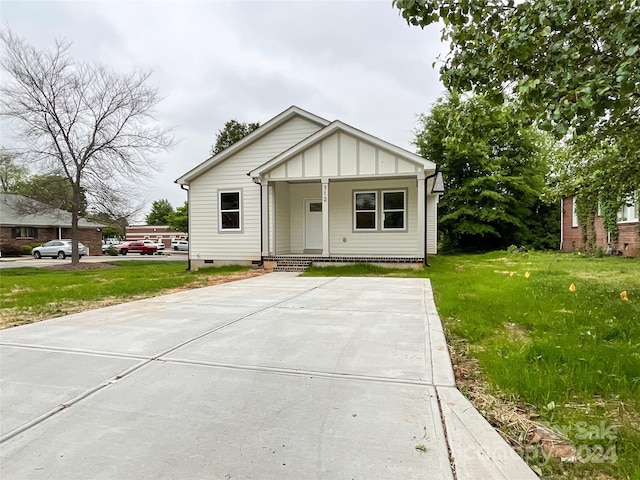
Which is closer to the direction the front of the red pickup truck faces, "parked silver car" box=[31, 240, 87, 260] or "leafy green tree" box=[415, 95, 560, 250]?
the parked silver car

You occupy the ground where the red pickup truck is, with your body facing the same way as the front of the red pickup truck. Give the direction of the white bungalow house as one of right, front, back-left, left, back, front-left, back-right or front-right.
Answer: left

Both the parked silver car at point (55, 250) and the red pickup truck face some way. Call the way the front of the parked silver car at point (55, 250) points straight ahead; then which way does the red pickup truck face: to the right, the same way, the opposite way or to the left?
the same way

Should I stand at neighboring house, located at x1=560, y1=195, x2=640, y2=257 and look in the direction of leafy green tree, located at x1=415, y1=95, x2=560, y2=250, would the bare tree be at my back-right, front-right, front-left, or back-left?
front-left

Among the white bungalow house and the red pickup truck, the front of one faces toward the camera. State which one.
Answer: the white bungalow house

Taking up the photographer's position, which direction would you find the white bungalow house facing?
facing the viewer

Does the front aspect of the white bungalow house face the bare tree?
no

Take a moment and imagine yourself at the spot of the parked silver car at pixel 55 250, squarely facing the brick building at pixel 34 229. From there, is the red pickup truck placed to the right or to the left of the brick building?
right

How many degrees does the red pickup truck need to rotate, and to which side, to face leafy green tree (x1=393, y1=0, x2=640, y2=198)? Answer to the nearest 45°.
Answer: approximately 90° to its left

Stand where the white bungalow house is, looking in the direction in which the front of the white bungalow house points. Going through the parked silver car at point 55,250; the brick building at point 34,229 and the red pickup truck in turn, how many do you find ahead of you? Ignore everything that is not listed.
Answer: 0

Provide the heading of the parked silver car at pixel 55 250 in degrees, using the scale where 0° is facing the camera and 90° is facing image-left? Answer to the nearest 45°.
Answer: approximately 90°

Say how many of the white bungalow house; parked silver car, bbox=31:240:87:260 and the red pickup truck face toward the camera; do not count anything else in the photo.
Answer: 1

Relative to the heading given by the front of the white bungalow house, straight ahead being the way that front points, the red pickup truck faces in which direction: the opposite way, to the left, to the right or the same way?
to the right

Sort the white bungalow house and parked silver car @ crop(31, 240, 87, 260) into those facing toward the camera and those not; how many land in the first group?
1

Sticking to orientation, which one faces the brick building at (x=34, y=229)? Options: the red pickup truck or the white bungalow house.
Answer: the red pickup truck

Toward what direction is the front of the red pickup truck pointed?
to the viewer's left

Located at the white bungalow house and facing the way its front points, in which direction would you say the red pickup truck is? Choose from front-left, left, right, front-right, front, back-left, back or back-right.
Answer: back-right
